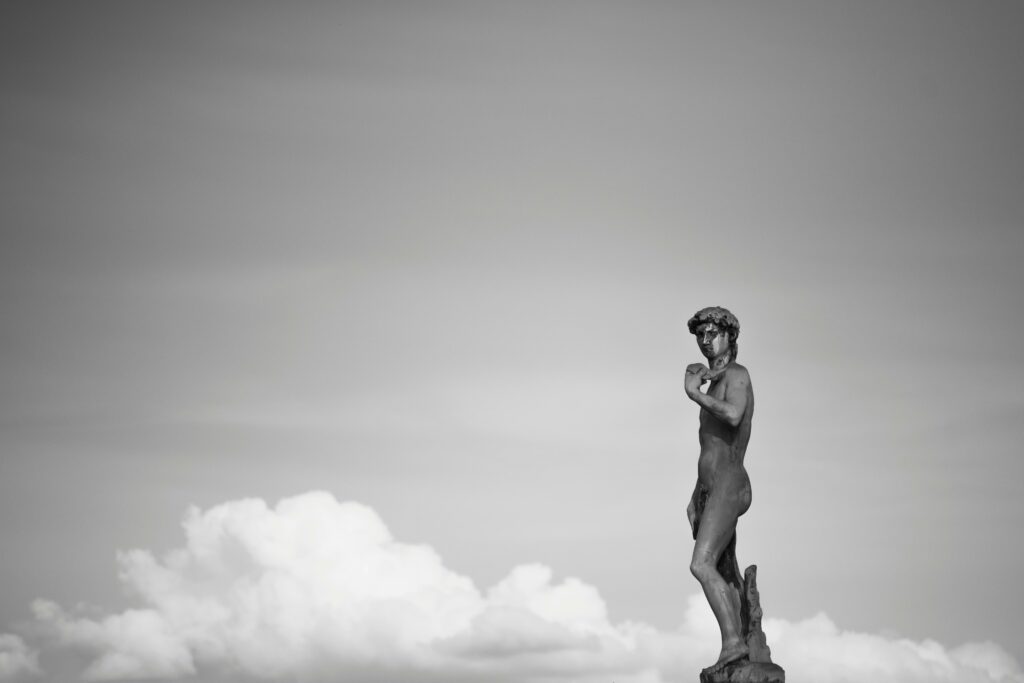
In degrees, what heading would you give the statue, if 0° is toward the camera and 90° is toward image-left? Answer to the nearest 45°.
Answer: approximately 90°
